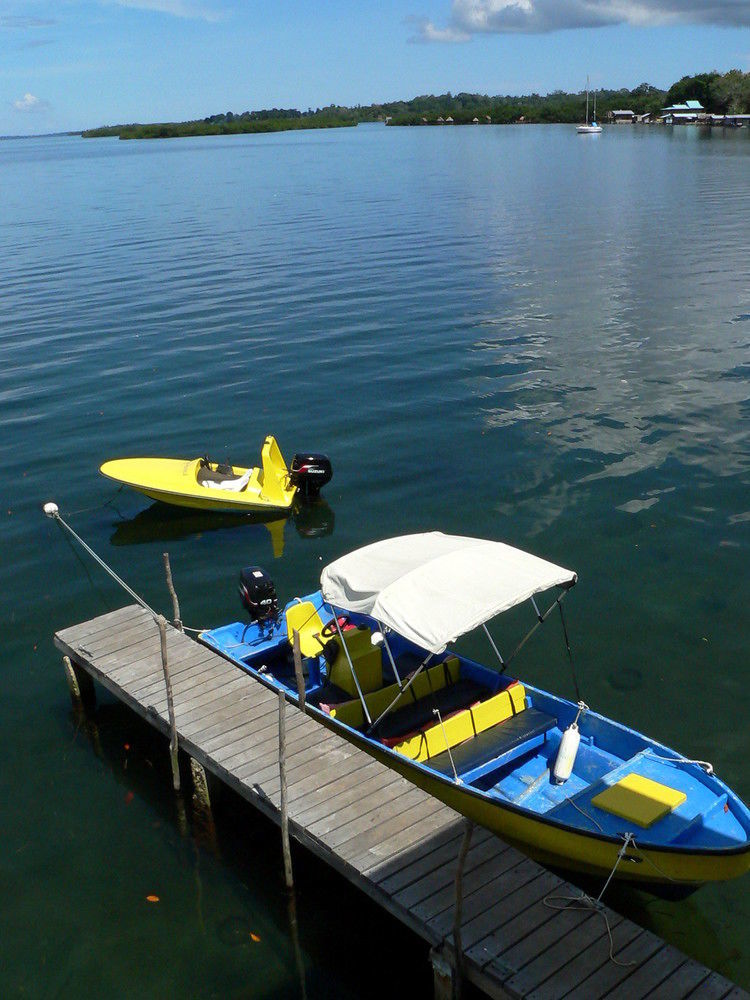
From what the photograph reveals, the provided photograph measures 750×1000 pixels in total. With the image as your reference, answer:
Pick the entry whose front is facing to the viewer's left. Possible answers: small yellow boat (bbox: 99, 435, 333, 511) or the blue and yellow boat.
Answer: the small yellow boat

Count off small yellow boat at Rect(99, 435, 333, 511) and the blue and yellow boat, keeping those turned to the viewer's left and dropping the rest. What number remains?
1

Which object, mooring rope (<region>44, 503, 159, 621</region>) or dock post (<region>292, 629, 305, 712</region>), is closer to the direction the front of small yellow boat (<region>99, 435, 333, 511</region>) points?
the mooring rope

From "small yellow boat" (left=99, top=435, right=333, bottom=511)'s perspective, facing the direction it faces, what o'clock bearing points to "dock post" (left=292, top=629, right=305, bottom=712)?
The dock post is roughly at 9 o'clock from the small yellow boat.

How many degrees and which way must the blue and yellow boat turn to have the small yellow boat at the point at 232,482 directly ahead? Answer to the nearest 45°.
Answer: approximately 180°

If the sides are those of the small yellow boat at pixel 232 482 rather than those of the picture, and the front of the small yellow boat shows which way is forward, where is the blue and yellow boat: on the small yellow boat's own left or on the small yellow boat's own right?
on the small yellow boat's own left

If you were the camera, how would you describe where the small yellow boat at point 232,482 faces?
facing to the left of the viewer

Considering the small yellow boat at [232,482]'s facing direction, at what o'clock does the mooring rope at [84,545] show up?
The mooring rope is roughly at 11 o'clock from the small yellow boat.

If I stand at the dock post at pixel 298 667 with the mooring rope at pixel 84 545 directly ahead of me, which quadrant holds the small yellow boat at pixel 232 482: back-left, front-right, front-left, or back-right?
front-right

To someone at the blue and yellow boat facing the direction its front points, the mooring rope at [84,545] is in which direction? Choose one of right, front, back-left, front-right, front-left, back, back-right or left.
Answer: back

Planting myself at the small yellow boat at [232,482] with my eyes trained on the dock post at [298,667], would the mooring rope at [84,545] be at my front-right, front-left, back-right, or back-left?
front-right

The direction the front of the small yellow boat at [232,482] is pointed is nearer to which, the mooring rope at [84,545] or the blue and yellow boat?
the mooring rope
